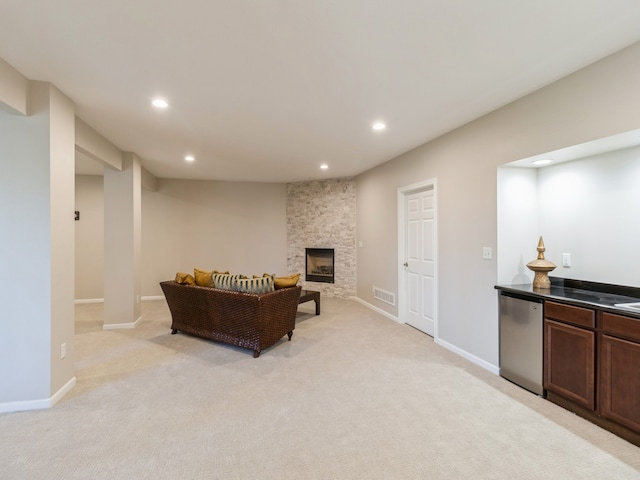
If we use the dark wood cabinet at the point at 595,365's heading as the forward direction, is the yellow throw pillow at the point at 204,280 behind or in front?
in front

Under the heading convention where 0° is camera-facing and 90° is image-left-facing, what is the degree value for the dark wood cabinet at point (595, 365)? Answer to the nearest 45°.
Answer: approximately 45°

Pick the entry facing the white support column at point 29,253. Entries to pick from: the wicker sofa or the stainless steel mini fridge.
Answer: the stainless steel mini fridge

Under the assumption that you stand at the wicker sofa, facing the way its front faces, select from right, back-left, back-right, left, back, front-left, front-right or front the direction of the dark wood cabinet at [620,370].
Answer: right

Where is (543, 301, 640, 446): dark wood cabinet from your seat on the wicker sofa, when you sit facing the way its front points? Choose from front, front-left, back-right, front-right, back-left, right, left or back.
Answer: right

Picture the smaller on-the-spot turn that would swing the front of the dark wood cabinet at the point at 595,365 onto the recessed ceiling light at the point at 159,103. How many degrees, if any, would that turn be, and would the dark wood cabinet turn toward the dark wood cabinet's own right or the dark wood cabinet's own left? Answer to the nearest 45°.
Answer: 0° — it already faces it

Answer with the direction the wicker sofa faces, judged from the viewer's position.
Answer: facing away from the viewer and to the right of the viewer

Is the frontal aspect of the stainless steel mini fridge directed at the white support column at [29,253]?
yes

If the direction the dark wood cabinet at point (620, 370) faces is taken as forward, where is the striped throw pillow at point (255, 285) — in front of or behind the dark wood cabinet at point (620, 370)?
in front

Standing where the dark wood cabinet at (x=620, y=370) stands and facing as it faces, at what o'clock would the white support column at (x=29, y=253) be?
The white support column is roughly at 12 o'clock from the dark wood cabinet.
